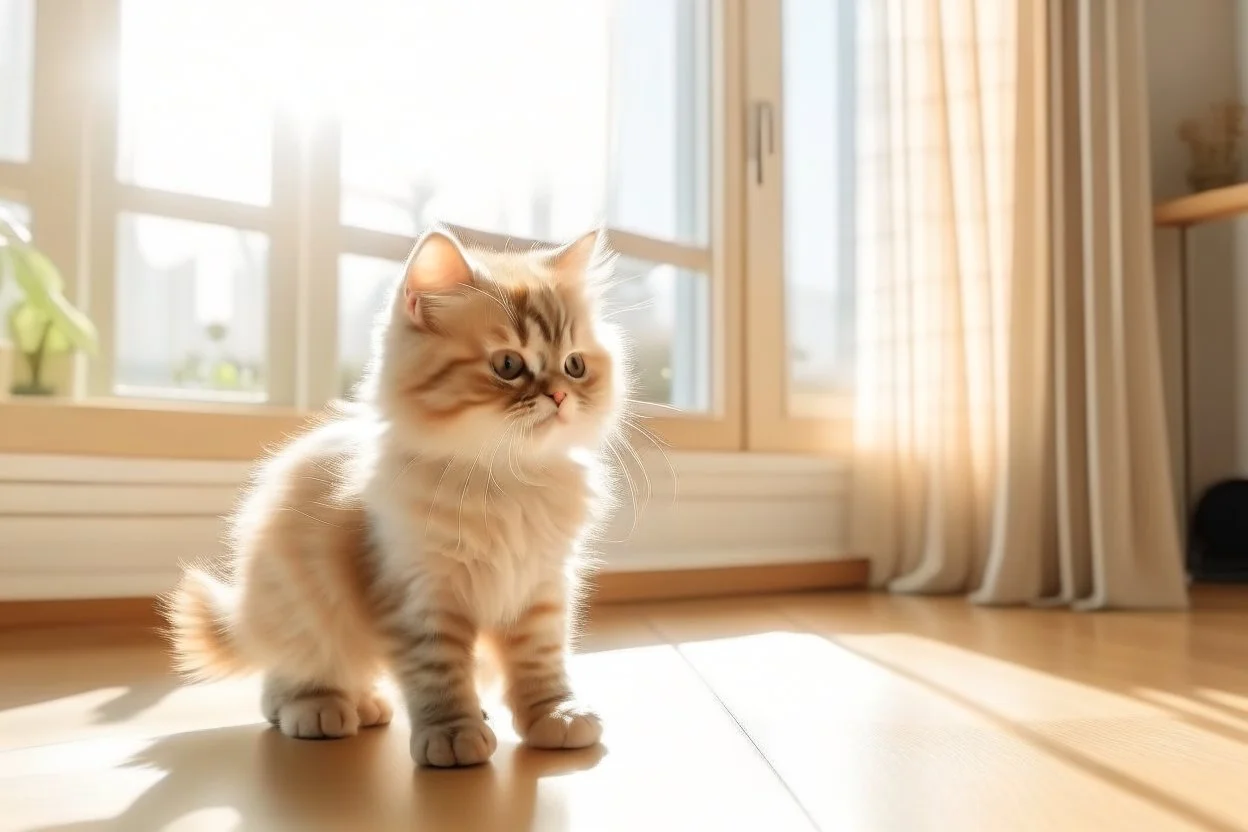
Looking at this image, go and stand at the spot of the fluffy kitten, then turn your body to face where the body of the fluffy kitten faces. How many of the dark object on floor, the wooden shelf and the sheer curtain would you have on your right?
0

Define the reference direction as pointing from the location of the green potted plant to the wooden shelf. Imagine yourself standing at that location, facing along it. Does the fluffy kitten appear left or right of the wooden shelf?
right

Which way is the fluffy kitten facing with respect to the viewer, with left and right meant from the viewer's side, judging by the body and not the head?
facing the viewer and to the right of the viewer

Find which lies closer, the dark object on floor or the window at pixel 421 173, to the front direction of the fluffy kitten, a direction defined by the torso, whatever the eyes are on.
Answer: the dark object on floor

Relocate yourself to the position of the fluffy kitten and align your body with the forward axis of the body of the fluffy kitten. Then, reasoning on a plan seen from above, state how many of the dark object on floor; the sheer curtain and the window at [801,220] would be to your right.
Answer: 0

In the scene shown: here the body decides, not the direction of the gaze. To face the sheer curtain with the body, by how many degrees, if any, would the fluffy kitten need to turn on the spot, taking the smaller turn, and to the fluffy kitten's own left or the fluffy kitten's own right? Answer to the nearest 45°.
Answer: approximately 90° to the fluffy kitten's own left

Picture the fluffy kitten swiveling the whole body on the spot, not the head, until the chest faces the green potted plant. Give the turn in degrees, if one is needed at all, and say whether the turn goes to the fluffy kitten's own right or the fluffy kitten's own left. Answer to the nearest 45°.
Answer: approximately 180°

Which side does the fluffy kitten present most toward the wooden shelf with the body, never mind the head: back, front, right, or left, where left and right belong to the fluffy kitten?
left

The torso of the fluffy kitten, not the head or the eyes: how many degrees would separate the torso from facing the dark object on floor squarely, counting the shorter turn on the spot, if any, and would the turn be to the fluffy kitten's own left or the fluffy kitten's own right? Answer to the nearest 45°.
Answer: approximately 90° to the fluffy kitten's own left

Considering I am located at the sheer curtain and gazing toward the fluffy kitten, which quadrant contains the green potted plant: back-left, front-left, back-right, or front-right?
front-right

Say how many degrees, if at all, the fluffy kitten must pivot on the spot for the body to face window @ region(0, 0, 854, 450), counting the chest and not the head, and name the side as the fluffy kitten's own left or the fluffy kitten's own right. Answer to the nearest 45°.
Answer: approximately 135° to the fluffy kitten's own left

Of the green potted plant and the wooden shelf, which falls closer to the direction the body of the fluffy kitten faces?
the wooden shelf
